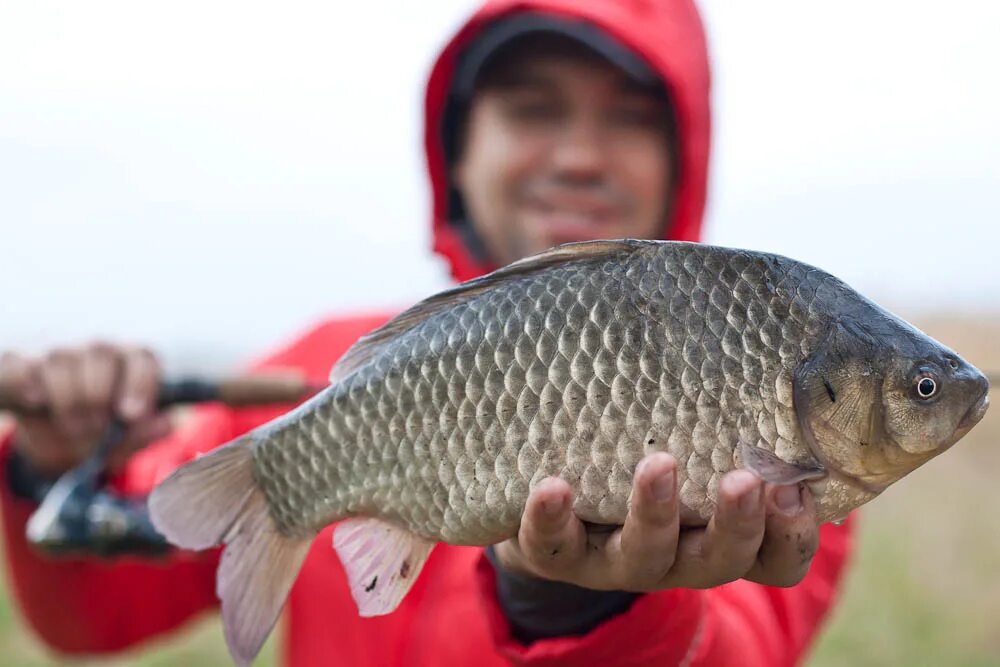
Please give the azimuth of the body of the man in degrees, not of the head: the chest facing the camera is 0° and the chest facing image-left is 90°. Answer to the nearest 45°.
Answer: approximately 0°

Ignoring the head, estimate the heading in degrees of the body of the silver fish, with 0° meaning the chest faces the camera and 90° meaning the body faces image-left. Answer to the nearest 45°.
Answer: approximately 270°

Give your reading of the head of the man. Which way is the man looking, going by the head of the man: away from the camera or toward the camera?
toward the camera
